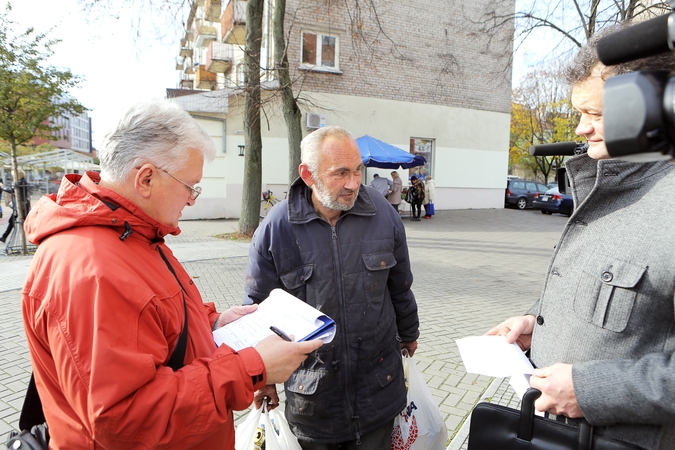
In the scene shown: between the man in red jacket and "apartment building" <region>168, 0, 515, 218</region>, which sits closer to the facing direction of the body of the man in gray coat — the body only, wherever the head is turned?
the man in red jacket

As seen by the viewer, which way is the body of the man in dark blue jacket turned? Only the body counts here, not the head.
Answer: toward the camera

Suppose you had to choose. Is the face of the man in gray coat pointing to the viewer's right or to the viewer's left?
to the viewer's left

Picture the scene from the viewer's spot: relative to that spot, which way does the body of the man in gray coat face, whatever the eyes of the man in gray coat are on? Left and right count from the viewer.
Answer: facing the viewer and to the left of the viewer

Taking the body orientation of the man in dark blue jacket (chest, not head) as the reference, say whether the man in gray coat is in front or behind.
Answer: in front

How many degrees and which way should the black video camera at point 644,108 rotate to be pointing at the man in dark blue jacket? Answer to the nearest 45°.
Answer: approximately 45° to its right

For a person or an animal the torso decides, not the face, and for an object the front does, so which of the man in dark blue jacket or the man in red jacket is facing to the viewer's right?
the man in red jacket

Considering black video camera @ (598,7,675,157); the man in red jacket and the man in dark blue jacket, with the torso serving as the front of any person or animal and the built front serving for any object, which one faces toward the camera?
the man in dark blue jacket

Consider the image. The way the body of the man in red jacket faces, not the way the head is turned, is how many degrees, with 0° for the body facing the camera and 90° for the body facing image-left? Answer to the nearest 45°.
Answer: approximately 270°

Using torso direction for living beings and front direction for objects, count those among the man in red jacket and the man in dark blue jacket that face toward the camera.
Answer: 1

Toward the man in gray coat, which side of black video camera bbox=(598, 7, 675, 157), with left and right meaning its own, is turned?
right

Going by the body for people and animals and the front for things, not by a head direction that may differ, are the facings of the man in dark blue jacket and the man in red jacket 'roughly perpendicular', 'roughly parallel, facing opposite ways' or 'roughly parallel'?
roughly perpendicular

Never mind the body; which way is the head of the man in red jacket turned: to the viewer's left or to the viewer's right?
to the viewer's right

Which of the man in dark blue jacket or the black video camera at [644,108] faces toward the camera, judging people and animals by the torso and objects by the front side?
the man in dark blue jacket

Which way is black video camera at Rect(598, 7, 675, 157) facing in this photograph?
to the viewer's left
